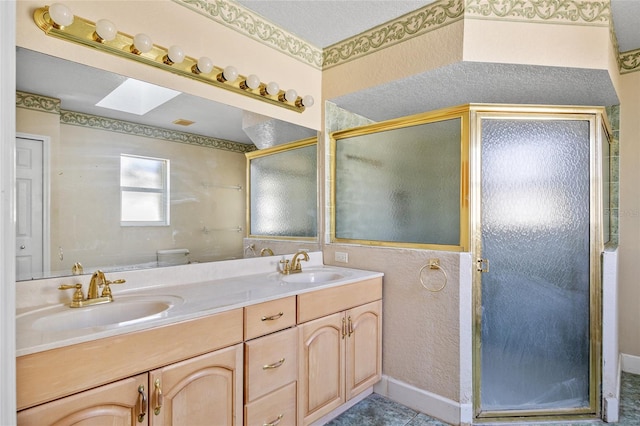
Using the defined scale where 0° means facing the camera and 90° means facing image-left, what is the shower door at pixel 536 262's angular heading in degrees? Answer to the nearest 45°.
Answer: approximately 0°

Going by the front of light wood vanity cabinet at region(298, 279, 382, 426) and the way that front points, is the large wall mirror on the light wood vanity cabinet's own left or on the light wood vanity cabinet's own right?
on the light wood vanity cabinet's own right

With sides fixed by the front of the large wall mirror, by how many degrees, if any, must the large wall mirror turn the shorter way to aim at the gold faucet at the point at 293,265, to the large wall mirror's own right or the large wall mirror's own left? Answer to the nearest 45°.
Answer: approximately 45° to the large wall mirror's own left

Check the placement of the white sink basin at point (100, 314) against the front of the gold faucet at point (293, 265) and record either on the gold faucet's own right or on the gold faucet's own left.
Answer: on the gold faucet's own right

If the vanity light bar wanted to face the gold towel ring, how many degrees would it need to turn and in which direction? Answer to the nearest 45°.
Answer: approximately 45° to its left

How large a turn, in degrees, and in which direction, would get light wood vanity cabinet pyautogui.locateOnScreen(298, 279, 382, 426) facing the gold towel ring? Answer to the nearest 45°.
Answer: approximately 45° to its left

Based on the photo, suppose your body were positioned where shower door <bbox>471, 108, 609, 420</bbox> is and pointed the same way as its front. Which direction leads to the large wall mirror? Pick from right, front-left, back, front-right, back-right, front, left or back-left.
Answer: front-right

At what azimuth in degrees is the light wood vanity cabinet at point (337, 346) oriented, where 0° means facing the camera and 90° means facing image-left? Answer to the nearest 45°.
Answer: approximately 315°

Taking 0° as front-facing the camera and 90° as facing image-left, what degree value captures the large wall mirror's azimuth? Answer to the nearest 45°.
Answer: approximately 315°

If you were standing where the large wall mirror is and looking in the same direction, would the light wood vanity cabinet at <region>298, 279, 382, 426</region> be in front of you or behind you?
in front

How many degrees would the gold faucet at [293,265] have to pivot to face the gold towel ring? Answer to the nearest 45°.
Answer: approximately 45° to its left
